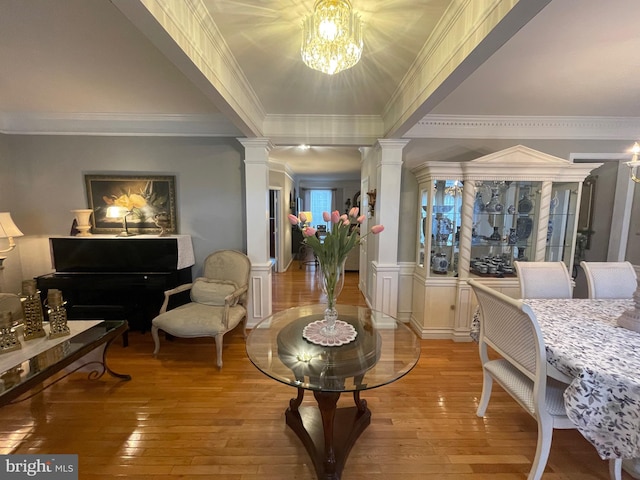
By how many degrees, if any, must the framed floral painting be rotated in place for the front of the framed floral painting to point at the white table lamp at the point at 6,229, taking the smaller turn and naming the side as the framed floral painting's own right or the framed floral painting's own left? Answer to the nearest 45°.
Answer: approximately 90° to the framed floral painting's own right

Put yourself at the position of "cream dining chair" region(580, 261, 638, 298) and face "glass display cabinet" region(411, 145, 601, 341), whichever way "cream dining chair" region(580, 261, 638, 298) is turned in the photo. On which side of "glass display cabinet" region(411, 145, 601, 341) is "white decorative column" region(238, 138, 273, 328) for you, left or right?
left

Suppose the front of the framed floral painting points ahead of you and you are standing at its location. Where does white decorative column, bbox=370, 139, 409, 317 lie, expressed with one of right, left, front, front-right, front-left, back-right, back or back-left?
front-left

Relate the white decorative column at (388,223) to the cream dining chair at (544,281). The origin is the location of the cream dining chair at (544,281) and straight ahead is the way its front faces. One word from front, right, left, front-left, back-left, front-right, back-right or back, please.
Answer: back-right

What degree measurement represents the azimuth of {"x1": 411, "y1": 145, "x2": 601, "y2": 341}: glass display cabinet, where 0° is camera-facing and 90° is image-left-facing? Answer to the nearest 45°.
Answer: approximately 0°

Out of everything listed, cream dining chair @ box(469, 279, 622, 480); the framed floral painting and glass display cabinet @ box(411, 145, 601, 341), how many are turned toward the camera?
2

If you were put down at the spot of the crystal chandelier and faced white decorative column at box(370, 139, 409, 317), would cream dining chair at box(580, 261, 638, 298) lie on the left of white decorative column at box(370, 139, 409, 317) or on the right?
right

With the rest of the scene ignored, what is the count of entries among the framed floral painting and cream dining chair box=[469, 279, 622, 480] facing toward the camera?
1

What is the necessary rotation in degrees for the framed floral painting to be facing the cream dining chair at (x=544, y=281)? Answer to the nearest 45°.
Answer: approximately 45° to its left

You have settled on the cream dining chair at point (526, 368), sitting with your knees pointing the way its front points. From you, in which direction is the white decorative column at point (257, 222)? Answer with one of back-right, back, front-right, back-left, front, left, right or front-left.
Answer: back-left

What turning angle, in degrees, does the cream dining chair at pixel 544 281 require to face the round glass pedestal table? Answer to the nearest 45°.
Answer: approximately 90° to its right

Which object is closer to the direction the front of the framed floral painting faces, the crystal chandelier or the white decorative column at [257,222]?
the crystal chandelier
